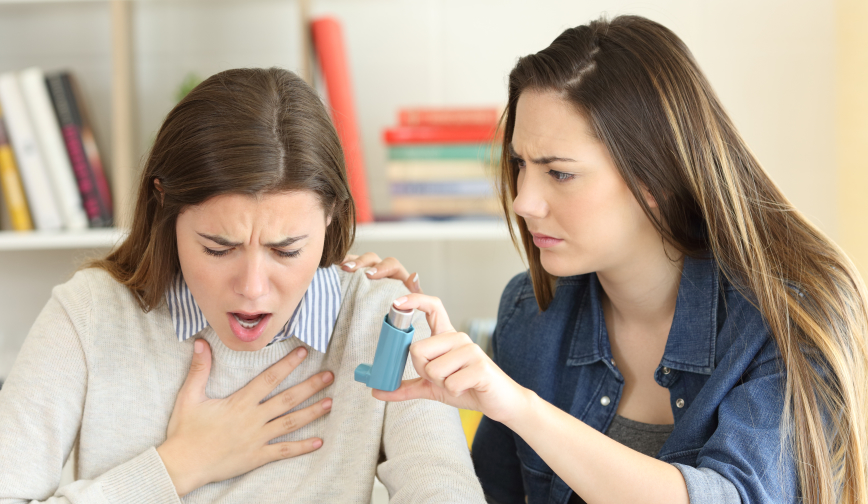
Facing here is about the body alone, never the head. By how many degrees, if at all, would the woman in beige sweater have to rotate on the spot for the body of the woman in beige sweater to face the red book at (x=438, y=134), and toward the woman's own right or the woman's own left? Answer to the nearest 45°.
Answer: approximately 135° to the woman's own left

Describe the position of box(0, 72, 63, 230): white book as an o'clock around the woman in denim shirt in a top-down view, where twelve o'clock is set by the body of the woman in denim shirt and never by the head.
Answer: The white book is roughly at 2 o'clock from the woman in denim shirt.

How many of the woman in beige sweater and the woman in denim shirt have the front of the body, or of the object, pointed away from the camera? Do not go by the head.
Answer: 0

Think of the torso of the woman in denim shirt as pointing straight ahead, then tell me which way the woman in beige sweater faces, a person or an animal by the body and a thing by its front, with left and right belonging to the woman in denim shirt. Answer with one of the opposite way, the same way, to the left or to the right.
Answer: to the left

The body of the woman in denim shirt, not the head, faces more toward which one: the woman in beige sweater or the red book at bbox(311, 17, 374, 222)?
the woman in beige sweater

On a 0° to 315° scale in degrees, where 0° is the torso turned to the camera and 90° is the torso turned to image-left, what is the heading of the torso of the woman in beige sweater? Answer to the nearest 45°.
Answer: approximately 0°

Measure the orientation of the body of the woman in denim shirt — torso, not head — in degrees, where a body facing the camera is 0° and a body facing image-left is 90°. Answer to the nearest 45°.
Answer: approximately 45°

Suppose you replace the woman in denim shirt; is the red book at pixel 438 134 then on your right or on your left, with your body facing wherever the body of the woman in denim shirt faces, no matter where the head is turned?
on your right

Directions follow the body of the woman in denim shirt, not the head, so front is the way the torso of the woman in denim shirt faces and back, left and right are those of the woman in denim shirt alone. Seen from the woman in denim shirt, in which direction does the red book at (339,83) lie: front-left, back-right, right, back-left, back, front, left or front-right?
right

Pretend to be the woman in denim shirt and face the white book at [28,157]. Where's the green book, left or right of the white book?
right
